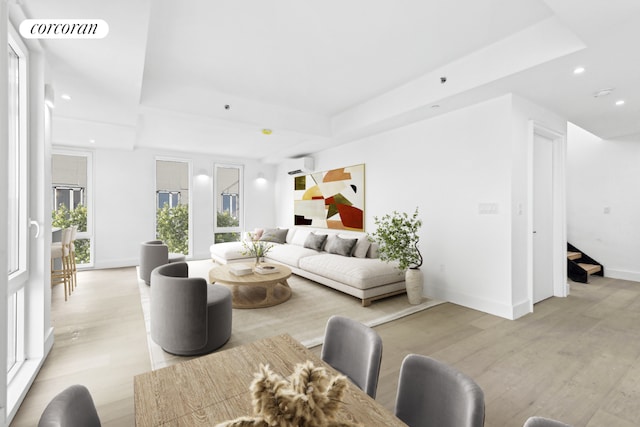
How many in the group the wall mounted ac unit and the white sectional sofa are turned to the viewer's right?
0

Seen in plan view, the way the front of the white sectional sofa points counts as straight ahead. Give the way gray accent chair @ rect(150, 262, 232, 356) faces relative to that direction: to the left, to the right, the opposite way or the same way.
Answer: the opposite way

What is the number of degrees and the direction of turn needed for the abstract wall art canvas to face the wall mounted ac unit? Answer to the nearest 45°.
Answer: approximately 90° to its right

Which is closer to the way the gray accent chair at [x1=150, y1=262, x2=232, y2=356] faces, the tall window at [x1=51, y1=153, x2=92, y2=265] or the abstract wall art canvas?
the abstract wall art canvas

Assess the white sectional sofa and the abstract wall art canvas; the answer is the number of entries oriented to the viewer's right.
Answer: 0

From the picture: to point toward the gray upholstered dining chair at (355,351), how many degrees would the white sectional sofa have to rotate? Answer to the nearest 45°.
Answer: approximately 45° to its left

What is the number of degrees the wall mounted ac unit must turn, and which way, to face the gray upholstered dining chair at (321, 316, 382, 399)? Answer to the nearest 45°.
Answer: approximately 45° to its left

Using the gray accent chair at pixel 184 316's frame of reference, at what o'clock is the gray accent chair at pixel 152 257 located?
the gray accent chair at pixel 152 257 is roughly at 10 o'clock from the gray accent chair at pixel 184 316.

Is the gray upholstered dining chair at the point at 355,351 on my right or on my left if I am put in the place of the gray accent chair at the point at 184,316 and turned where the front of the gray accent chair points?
on my right

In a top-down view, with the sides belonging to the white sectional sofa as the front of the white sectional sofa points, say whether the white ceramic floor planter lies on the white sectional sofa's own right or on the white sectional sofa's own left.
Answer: on the white sectional sofa's own left

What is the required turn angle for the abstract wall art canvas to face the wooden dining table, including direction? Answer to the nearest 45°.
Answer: approximately 45° to its left

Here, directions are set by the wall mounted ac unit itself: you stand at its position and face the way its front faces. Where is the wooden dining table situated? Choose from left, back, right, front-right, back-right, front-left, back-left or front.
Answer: front-left

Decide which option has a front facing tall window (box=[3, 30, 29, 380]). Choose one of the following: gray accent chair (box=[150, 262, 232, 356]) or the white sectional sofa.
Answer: the white sectional sofa

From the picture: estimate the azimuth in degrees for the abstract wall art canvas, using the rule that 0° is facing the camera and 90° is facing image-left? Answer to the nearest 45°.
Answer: approximately 45°
